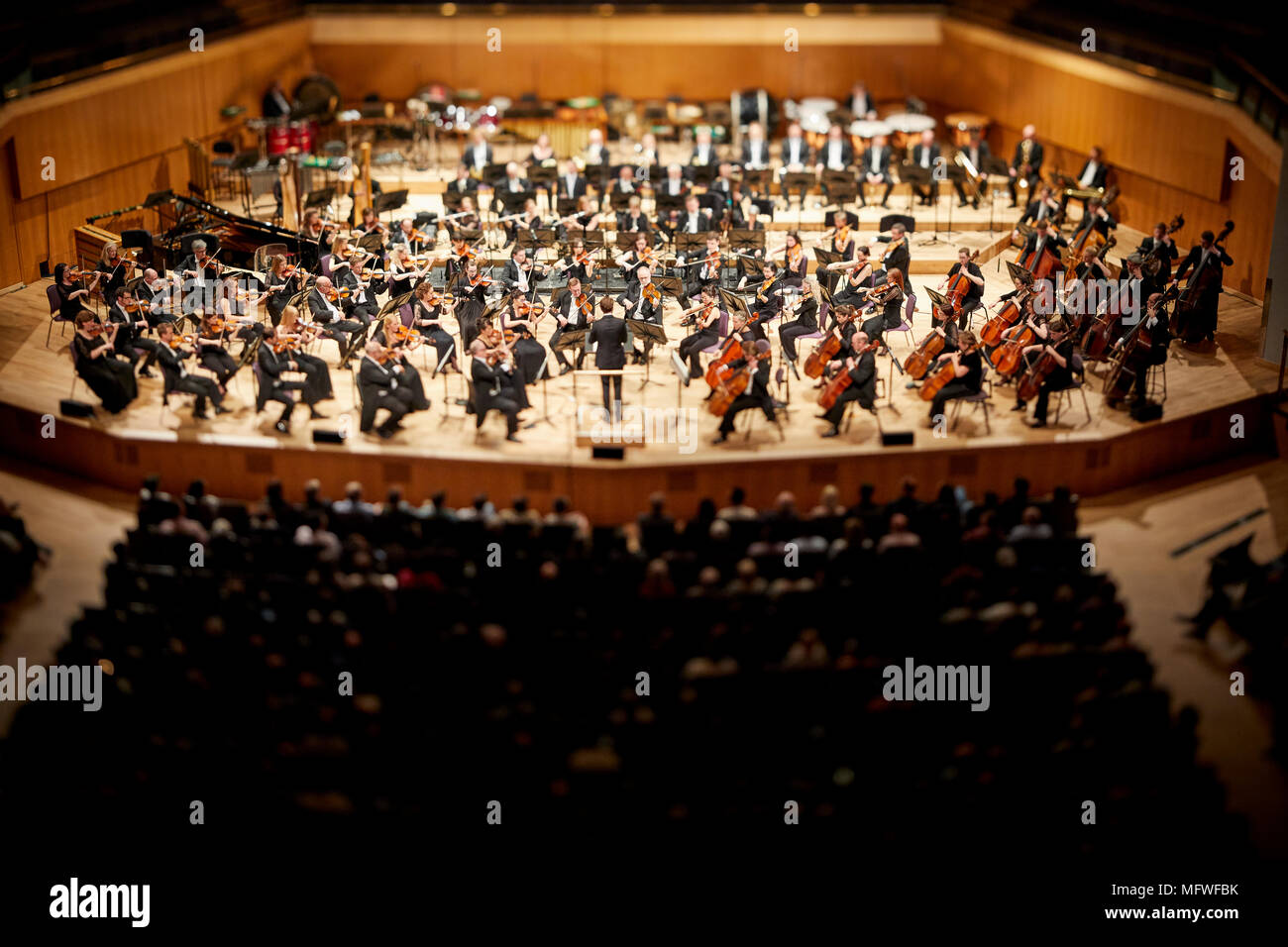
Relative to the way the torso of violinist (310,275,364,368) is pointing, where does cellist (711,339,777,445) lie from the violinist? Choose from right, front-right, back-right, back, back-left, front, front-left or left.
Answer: front

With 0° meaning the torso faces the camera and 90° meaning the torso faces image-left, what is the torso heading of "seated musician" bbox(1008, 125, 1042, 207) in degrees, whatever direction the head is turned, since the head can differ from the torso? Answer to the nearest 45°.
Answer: approximately 45°

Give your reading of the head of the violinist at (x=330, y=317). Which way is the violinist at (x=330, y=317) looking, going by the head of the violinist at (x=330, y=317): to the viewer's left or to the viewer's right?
to the viewer's right

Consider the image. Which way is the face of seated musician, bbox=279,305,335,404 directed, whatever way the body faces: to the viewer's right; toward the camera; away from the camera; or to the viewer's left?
to the viewer's right

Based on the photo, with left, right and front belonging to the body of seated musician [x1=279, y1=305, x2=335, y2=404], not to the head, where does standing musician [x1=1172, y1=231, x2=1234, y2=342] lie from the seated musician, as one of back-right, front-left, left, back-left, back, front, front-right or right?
front

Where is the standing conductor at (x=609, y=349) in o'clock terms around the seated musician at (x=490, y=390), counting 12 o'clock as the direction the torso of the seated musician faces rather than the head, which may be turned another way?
The standing conductor is roughly at 11 o'clock from the seated musician.

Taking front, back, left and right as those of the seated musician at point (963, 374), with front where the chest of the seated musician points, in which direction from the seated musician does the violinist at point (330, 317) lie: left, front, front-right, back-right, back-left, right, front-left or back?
front

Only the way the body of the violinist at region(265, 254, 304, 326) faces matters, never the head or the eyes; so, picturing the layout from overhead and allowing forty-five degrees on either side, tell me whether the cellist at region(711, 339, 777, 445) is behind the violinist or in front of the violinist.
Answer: in front

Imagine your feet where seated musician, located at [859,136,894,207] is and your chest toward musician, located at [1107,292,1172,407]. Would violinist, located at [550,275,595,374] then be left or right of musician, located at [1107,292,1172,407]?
right

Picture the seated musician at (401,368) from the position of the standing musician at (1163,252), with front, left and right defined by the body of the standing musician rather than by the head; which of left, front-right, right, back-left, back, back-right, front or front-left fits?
front

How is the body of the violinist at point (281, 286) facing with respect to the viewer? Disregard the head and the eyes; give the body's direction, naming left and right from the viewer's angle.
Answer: facing the viewer and to the right of the viewer

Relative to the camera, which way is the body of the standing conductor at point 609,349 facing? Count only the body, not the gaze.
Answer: away from the camera

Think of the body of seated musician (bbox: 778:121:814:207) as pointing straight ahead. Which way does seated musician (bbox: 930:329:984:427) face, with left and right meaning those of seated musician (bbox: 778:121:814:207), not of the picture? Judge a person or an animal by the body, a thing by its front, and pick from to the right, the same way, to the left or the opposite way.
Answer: to the right

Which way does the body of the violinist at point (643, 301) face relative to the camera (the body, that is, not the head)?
toward the camera

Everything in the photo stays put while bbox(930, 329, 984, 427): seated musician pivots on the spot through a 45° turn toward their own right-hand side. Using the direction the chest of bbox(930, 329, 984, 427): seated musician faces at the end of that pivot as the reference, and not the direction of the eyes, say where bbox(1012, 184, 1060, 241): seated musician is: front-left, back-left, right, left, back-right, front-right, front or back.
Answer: front-right

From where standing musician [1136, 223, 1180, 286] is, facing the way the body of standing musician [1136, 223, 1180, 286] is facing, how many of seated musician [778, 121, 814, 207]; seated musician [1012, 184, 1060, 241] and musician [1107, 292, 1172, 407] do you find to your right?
2

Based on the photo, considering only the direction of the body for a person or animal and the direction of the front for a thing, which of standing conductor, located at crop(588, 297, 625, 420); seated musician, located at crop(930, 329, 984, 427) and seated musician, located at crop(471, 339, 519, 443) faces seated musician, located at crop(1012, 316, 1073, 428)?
seated musician, located at crop(471, 339, 519, 443)

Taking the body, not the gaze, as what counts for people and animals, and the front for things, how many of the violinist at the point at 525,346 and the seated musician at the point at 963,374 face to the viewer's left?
1

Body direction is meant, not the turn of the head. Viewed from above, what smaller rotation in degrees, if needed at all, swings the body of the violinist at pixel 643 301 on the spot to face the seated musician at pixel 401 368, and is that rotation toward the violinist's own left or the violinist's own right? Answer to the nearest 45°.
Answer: approximately 45° to the violinist's own right

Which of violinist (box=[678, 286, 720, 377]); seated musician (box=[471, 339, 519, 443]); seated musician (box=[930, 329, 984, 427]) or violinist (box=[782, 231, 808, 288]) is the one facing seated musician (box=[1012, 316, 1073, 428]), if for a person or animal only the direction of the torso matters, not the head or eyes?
seated musician (box=[471, 339, 519, 443])

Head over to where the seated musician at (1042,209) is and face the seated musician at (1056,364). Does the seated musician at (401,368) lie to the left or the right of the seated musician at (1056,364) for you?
right
